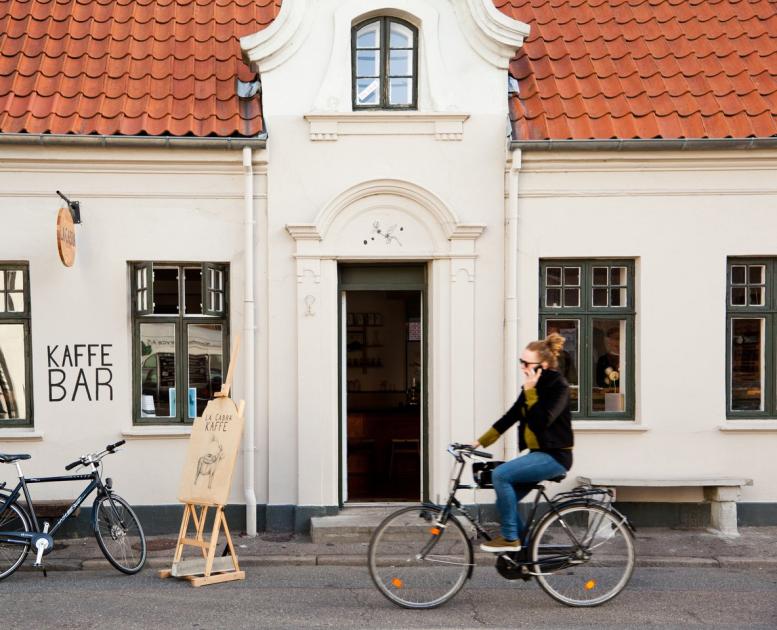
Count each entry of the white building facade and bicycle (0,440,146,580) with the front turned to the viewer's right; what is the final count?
1

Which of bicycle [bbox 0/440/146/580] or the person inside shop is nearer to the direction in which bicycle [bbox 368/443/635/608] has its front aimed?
the bicycle

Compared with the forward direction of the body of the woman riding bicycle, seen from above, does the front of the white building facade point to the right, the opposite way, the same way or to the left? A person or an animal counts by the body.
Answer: to the left

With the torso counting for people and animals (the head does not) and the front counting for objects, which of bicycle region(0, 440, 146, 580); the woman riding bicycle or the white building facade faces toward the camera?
the white building facade

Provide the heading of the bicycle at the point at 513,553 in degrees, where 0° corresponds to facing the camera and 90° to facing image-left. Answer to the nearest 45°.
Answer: approximately 90°

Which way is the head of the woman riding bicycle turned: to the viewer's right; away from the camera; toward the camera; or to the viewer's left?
to the viewer's left

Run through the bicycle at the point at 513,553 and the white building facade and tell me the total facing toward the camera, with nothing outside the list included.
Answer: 1

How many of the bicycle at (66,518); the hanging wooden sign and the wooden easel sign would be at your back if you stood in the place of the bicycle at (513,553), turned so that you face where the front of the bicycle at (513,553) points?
0

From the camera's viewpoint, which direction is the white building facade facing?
toward the camera

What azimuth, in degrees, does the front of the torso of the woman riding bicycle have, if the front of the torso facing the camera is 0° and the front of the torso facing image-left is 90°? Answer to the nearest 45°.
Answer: approximately 90°

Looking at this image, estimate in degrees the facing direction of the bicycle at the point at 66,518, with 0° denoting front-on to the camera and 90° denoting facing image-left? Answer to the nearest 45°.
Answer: approximately 270°

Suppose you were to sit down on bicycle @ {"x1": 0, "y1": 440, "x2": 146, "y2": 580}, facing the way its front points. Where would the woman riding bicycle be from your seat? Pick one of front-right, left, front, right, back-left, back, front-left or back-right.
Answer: front-right

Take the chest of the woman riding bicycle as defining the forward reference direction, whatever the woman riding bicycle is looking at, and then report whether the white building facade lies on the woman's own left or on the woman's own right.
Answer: on the woman's own right
